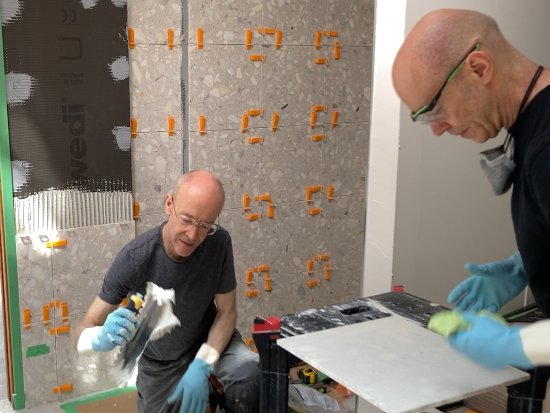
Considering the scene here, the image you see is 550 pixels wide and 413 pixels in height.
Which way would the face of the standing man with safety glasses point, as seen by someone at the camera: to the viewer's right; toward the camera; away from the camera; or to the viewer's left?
to the viewer's left

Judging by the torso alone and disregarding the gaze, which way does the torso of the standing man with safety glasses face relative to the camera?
to the viewer's left

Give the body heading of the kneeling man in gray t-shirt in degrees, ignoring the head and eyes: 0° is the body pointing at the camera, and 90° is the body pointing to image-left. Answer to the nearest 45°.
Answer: approximately 0°

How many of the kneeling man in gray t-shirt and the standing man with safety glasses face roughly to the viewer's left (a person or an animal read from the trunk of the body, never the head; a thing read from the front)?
1

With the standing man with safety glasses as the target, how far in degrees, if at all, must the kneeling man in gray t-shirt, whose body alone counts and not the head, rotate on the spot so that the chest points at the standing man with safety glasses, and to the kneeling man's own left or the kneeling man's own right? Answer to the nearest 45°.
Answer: approximately 45° to the kneeling man's own left

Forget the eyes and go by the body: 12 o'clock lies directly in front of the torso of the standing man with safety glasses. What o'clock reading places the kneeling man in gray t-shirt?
The kneeling man in gray t-shirt is roughly at 1 o'clock from the standing man with safety glasses.
